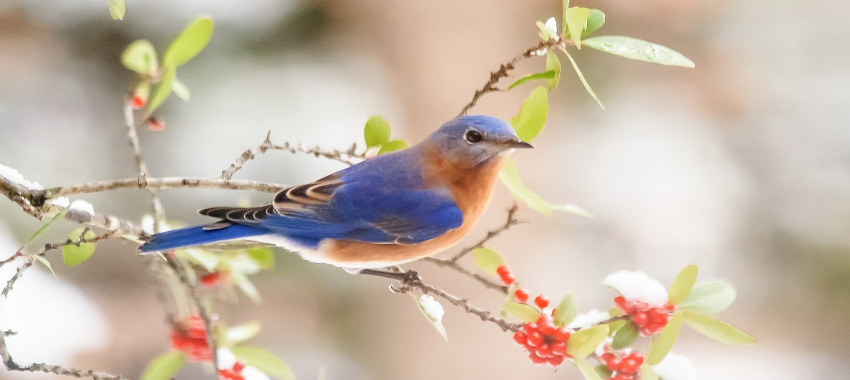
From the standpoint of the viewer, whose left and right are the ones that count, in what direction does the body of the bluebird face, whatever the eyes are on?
facing to the right of the viewer
